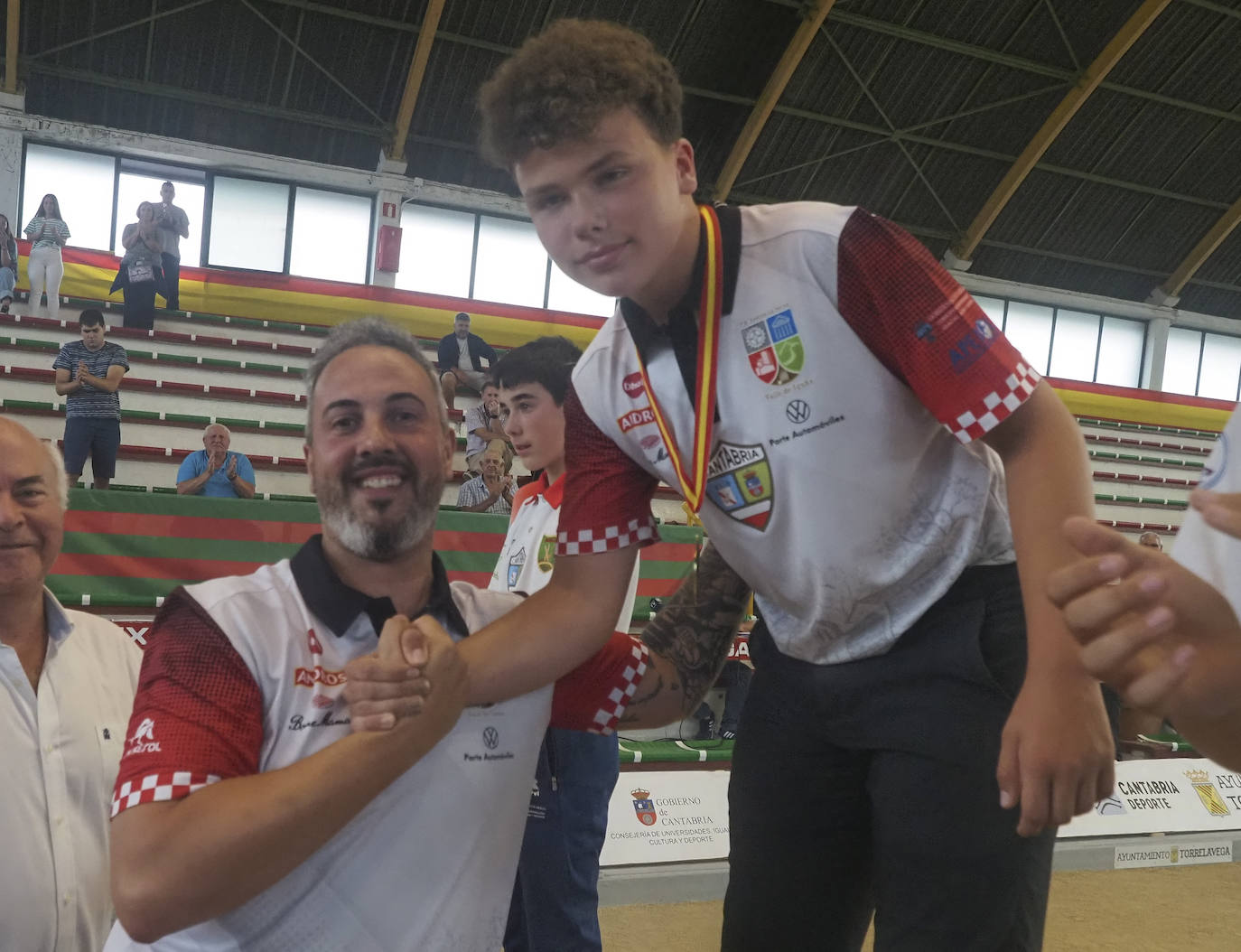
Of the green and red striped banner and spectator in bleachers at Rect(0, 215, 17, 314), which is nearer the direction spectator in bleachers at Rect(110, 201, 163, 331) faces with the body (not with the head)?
the green and red striped banner

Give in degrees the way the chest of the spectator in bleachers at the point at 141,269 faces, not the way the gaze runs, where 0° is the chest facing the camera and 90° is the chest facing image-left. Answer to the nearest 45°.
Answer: approximately 0°

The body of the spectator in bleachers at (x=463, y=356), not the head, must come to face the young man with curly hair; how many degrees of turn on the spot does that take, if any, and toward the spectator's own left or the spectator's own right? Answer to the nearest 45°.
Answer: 0° — they already face them

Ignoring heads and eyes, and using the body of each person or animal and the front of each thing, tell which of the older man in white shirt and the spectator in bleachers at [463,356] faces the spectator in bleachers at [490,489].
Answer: the spectator in bleachers at [463,356]

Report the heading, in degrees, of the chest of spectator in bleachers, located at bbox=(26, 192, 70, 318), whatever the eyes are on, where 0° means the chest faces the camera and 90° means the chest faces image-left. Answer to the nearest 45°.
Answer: approximately 0°
